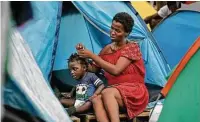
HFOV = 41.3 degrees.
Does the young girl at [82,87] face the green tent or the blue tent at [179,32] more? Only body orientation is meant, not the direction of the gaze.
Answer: the green tent

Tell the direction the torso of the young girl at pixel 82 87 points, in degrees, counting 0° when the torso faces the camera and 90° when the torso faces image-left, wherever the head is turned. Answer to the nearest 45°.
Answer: approximately 45°

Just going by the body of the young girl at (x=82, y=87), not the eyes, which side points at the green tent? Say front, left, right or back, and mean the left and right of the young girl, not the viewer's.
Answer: left
